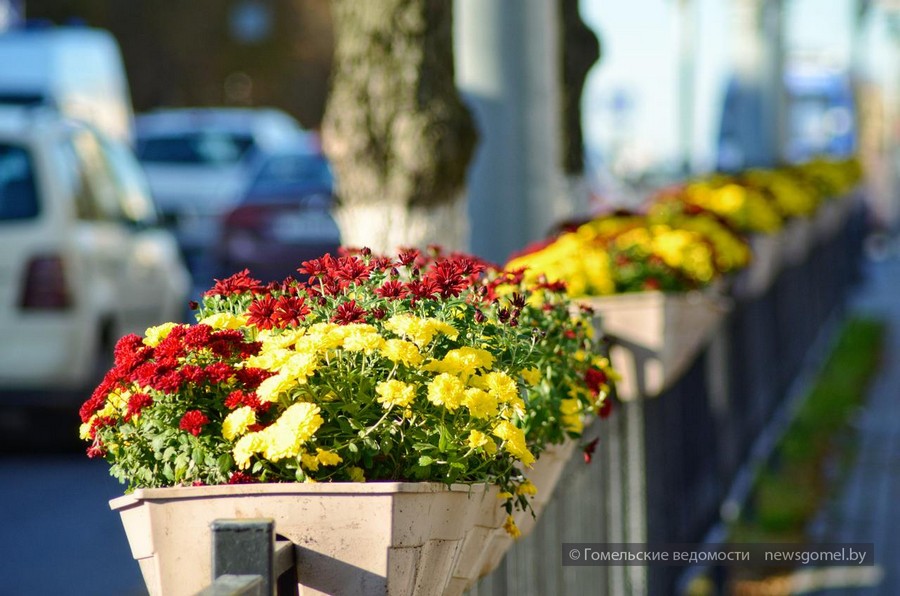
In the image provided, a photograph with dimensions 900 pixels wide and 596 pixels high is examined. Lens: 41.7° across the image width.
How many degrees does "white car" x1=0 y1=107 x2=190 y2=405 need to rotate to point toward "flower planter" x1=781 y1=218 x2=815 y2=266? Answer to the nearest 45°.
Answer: approximately 45° to its right

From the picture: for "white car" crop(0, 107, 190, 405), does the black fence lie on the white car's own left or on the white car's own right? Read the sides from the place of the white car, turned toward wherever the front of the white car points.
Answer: on the white car's own right

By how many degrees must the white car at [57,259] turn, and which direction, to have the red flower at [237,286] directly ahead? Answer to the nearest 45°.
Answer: approximately 135° to its right

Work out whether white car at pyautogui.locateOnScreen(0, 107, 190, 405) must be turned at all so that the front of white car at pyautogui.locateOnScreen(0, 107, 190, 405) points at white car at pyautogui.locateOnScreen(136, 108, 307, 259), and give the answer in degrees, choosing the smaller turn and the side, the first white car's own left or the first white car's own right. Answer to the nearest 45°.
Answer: approximately 45° to the first white car's own left

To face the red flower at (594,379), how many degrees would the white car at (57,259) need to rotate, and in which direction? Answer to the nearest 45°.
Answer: approximately 135° to its right

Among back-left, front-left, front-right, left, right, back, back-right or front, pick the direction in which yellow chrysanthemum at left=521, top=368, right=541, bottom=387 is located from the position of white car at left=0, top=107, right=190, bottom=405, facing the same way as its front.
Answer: back-right

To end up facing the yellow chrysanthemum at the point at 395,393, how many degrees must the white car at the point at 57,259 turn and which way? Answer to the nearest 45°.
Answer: approximately 135° to its right

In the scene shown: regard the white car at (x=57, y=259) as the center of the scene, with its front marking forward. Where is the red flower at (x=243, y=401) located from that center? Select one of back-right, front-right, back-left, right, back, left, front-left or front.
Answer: back-right

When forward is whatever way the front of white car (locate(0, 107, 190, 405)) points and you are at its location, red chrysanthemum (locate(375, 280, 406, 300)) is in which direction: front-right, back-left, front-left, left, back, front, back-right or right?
back-right

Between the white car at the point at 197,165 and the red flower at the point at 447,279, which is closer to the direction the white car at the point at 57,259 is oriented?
the white car

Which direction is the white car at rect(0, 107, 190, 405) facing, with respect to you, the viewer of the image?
facing away from the viewer and to the right of the viewer

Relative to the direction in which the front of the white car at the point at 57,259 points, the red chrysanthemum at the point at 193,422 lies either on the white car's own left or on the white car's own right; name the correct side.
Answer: on the white car's own right

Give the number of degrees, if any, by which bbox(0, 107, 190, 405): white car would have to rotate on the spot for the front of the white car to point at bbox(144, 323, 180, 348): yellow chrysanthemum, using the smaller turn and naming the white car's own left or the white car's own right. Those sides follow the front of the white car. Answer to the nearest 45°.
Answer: approximately 135° to the white car's own right

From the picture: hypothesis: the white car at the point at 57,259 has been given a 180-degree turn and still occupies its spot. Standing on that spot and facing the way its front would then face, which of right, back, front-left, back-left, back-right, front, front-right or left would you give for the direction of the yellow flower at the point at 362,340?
front-left

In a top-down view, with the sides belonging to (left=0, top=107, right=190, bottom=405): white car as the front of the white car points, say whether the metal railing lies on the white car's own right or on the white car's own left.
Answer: on the white car's own right

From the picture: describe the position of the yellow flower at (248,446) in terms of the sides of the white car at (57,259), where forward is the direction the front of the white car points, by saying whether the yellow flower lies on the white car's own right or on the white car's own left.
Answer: on the white car's own right
